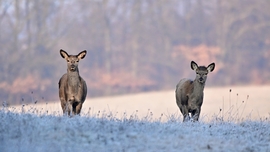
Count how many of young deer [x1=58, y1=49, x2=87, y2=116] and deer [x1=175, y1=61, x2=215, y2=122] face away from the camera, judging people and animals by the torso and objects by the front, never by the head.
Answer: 0

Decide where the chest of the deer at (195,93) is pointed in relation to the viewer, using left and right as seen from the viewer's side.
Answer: facing the viewer and to the right of the viewer

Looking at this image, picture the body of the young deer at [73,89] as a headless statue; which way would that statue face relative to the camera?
toward the camera

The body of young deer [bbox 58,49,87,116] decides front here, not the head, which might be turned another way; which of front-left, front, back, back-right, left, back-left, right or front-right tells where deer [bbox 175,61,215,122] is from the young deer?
left

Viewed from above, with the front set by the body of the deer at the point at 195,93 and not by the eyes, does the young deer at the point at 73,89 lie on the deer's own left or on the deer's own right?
on the deer's own right
